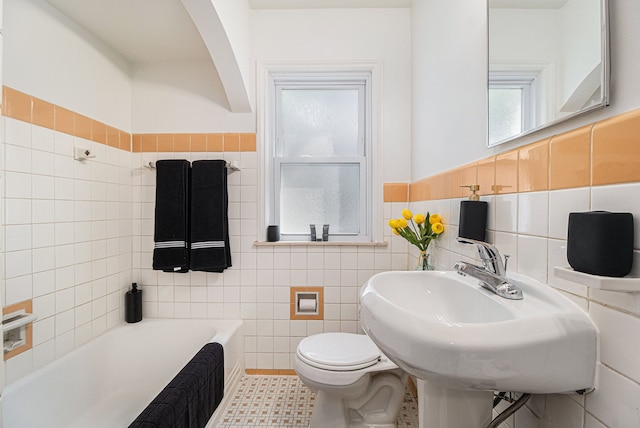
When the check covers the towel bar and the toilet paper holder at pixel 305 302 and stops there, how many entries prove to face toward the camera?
2

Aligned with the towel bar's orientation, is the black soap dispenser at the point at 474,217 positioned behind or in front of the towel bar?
in front

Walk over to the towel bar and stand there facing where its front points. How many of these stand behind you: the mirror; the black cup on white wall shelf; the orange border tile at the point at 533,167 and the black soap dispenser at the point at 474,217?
0

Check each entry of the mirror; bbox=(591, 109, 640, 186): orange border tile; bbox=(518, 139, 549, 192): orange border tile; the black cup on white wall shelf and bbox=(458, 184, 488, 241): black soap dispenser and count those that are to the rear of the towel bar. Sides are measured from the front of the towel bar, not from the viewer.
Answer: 0

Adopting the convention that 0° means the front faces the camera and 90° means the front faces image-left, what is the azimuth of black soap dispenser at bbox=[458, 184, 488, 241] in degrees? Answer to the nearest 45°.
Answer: approximately 90°

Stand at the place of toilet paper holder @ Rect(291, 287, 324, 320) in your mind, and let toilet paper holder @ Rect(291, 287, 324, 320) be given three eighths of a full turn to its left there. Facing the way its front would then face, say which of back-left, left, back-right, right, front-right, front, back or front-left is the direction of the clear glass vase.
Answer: right

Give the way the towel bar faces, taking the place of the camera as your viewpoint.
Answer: facing the viewer

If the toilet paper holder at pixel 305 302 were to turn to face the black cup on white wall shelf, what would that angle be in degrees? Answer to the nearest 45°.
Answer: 0° — it already faces it

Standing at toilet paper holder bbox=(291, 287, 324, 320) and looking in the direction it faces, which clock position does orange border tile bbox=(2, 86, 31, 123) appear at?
The orange border tile is roughly at 2 o'clock from the toilet paper holder.

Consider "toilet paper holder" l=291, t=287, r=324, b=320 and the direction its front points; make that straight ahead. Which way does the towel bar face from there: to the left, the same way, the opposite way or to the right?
the same way

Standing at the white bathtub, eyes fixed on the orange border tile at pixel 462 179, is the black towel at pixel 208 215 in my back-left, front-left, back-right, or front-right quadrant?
front-left

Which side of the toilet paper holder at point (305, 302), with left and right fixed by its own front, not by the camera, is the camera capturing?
front

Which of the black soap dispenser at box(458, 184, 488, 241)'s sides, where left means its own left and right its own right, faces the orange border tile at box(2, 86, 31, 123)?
front

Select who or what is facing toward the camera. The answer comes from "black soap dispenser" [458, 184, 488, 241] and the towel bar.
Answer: the towel bar
